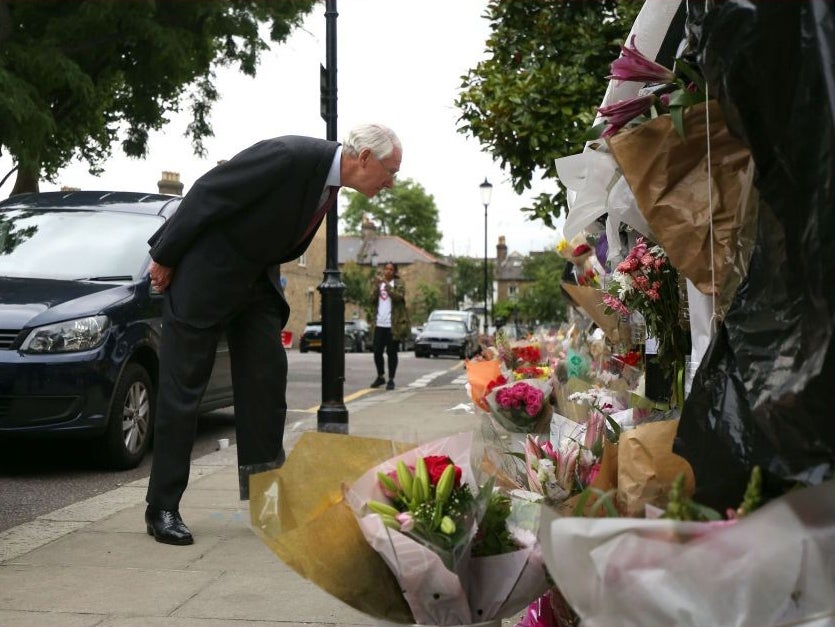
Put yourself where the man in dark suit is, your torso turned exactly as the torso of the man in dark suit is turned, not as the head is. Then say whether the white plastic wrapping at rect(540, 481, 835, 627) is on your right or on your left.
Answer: on your right

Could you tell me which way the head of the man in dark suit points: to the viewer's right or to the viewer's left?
to the viewer's right

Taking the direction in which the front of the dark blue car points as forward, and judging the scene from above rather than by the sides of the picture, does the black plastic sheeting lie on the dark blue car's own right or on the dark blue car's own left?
on the dark blue car's own left

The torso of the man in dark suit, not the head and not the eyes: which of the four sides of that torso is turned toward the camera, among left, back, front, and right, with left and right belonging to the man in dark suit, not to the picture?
right

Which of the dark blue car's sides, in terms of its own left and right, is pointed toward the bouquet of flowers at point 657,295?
left

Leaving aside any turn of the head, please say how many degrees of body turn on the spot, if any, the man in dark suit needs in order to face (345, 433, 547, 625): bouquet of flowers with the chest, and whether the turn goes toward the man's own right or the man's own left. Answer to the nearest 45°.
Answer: approximately 90° to the man's own right

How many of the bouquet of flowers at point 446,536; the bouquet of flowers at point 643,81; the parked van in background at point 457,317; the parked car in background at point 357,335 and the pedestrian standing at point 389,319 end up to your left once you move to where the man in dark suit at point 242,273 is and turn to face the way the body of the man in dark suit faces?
3

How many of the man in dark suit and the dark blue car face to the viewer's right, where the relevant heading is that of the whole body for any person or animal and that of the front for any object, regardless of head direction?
1

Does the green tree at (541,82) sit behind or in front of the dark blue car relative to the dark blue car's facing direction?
behind

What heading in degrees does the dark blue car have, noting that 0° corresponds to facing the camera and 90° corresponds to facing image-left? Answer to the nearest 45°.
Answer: approximately 45°

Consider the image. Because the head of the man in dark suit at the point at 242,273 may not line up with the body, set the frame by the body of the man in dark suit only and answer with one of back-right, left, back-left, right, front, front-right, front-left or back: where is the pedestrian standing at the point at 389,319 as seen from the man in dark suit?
left

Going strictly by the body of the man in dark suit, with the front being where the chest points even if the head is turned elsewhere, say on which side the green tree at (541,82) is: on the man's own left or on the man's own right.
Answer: on the man's own left

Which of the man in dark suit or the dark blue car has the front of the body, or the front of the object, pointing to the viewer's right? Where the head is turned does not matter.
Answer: the man in dark suit

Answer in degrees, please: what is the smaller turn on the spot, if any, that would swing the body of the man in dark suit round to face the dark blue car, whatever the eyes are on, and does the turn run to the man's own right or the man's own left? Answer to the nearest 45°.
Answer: approximately 135° to the man's own left
